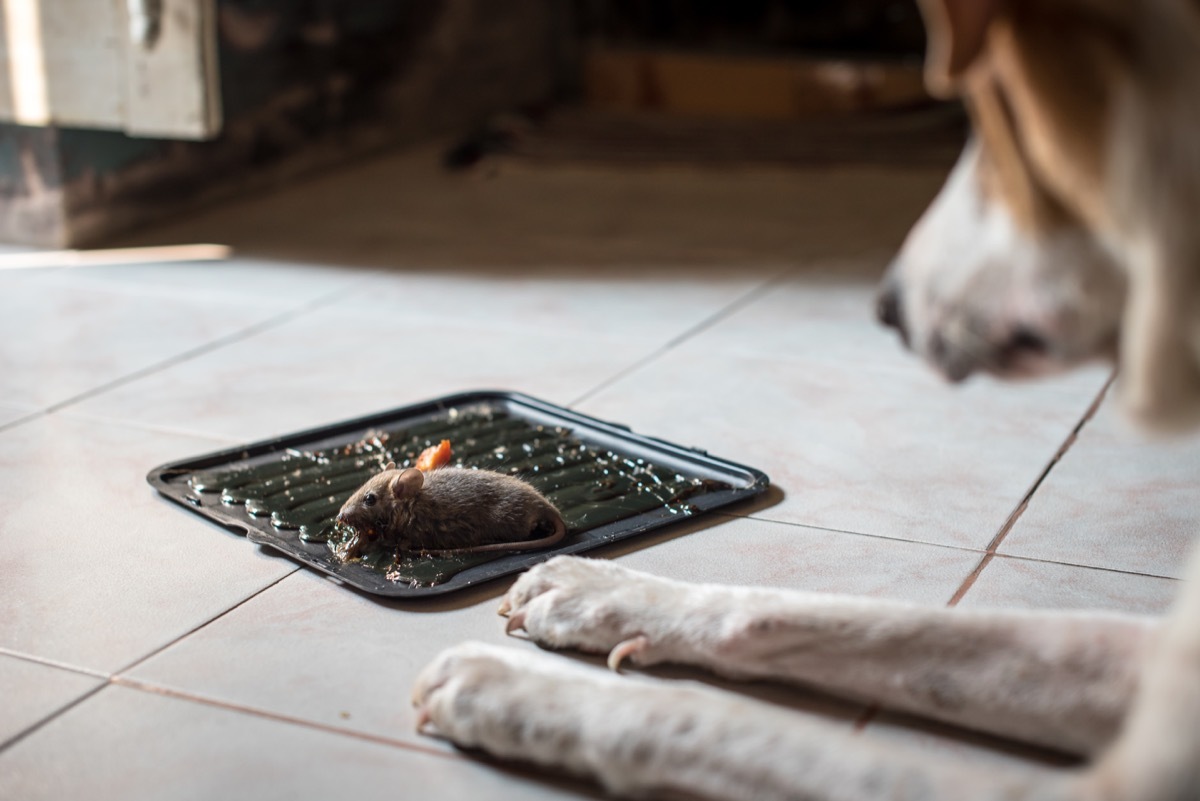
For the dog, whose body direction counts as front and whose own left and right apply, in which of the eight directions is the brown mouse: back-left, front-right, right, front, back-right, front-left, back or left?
front-right

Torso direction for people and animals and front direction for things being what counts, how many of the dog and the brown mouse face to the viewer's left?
2

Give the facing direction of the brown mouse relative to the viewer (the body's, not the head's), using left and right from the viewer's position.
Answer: facing to the left of the viewer

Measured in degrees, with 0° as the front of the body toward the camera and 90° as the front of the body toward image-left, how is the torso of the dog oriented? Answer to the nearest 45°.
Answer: approximately 90°

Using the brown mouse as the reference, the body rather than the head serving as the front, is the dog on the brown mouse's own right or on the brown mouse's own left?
on the brown mouse's own left
